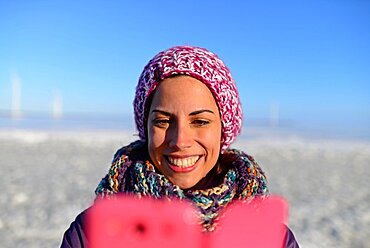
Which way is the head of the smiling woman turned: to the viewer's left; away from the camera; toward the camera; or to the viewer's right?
toward the camera

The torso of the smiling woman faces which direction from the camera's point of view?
toward the camera
